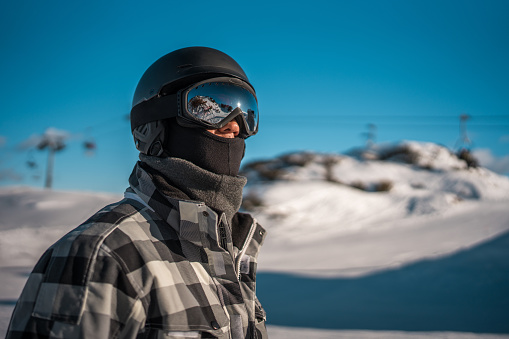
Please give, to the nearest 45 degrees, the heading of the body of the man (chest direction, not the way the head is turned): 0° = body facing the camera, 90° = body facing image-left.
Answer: approximately 315°
